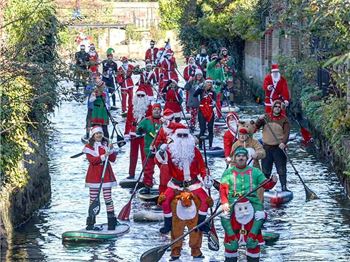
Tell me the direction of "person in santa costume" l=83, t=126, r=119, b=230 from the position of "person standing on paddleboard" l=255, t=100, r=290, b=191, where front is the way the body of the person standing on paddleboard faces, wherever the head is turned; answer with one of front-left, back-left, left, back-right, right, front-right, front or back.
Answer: front-right

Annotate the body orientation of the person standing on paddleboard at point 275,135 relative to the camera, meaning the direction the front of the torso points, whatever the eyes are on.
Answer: toward the camera

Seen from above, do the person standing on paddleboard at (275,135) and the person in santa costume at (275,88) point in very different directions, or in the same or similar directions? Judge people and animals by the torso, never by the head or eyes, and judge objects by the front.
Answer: same or similar directions

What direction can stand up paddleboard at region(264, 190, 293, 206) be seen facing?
toward the camera

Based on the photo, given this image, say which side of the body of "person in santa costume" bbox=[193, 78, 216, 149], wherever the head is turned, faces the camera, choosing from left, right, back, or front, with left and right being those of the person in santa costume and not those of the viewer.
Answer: front

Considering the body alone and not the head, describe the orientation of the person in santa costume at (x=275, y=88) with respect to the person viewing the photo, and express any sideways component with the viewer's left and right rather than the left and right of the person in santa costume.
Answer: facing the viewer

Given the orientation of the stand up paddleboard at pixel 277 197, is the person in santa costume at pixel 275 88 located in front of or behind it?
behind

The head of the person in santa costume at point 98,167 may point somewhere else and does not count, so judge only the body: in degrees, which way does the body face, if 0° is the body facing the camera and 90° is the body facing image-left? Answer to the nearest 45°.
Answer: approximately 315°

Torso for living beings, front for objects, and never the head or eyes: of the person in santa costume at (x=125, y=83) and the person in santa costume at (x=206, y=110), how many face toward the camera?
2

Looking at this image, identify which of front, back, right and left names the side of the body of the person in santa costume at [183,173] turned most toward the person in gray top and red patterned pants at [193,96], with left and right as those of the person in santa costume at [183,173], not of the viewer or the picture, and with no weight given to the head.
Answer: back

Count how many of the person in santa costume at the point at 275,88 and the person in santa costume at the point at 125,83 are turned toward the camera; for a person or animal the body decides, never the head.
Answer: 2

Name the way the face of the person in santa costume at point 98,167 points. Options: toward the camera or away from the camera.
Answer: toward the camera

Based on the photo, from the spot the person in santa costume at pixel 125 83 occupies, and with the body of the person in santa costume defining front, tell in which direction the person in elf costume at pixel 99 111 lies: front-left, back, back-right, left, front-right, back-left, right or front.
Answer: front

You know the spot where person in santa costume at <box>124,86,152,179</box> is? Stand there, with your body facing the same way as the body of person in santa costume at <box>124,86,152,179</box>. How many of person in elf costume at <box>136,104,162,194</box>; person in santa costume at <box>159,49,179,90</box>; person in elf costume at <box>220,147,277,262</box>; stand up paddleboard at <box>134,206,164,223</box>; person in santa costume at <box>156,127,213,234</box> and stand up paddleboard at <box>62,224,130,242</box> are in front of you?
5

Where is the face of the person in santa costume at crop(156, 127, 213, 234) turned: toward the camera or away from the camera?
toward the camera

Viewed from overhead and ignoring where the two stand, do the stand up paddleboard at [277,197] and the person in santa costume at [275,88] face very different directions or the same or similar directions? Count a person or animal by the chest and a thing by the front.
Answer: same or similar directions

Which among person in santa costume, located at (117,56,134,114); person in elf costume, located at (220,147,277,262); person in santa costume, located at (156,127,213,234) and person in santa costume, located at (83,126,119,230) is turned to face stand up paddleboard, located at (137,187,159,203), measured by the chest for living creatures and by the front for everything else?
person in santa costume, located at (117,56,134,114)

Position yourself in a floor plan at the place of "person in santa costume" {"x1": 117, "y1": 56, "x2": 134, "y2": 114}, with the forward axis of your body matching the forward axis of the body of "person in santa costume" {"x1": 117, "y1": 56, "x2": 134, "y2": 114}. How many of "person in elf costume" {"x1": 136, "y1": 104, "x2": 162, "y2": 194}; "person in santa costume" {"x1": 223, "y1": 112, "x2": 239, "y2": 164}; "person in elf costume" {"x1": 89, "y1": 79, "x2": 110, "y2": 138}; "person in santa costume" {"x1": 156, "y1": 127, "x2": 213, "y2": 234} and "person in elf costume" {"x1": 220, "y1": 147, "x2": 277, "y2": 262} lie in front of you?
5
